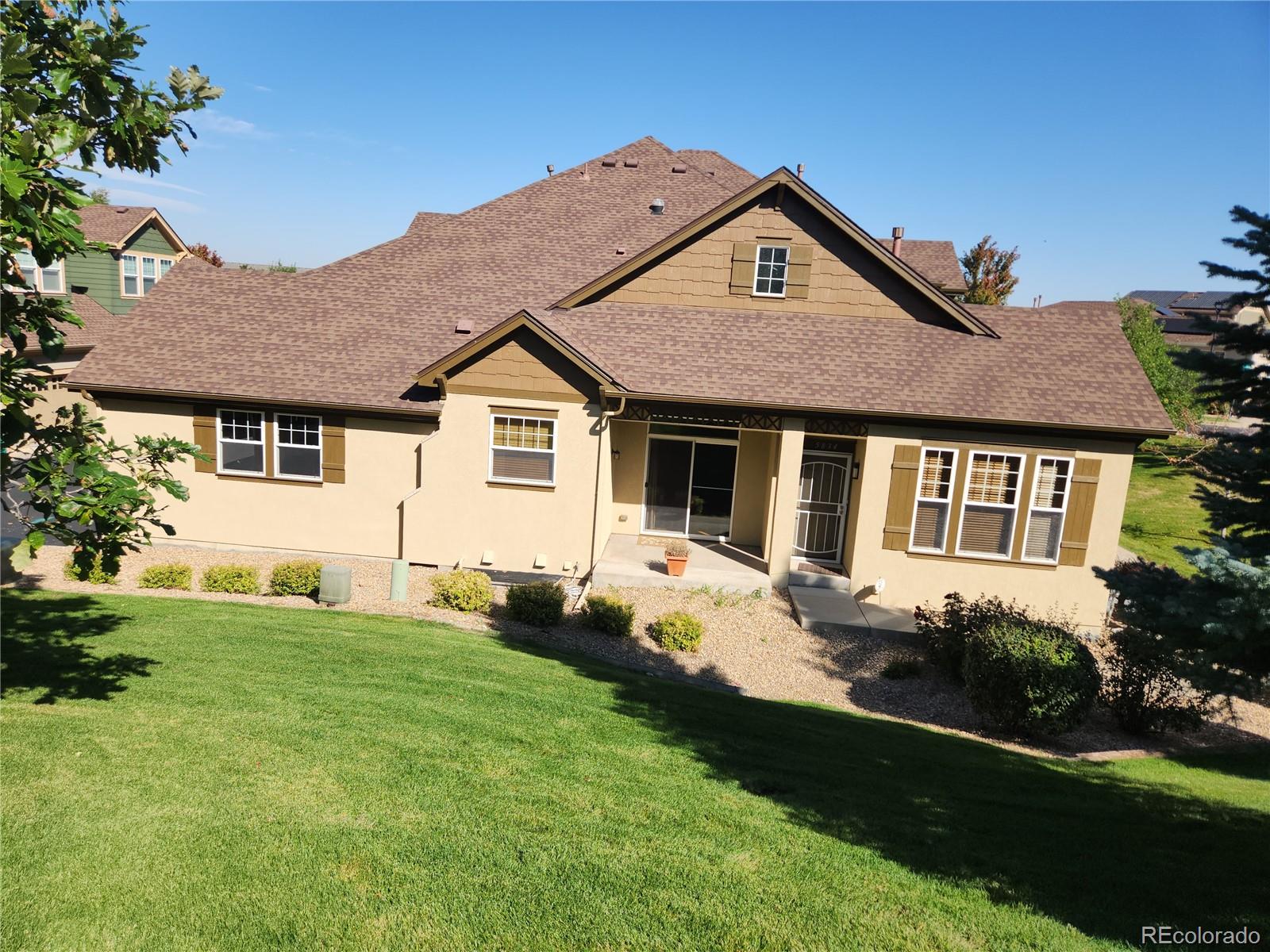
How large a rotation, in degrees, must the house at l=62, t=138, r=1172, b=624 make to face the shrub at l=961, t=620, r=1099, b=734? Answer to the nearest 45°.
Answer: approximately 45° to its left

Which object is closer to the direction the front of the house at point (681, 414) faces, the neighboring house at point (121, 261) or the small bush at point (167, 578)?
the small bush

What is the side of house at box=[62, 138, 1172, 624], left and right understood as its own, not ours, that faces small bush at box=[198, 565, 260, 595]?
right

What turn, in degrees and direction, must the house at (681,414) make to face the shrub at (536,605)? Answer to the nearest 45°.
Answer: approximately 45° to its right

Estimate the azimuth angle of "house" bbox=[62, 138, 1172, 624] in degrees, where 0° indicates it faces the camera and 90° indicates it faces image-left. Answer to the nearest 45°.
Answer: approximately 0°

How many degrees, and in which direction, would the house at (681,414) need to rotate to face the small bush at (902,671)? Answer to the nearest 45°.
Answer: approximately 45° to its left

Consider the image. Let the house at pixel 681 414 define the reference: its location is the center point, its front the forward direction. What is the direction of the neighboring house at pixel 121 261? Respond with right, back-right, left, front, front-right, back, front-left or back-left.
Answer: back-right

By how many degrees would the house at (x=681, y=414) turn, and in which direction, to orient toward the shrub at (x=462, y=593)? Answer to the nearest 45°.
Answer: approximately 45° to its right
